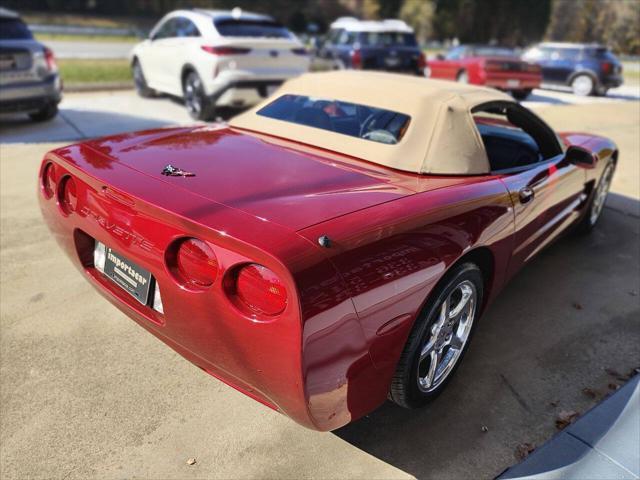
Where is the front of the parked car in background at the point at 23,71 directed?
away from the camera

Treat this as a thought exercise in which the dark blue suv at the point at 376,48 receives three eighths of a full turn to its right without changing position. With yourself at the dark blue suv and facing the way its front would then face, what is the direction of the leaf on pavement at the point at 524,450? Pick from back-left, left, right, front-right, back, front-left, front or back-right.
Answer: right

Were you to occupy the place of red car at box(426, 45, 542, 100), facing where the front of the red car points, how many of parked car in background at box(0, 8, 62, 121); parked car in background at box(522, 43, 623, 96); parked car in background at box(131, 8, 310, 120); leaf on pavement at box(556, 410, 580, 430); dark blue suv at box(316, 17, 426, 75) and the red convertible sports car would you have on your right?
1

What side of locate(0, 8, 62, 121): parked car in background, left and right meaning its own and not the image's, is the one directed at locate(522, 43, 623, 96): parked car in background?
right

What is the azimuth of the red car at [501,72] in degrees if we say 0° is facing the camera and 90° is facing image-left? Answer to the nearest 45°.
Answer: approximately 135°

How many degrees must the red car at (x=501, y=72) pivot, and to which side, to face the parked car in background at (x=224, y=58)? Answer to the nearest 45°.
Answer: approximately 90° to its left

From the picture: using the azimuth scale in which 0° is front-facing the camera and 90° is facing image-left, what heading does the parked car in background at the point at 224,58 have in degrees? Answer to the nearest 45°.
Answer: approximately 135°

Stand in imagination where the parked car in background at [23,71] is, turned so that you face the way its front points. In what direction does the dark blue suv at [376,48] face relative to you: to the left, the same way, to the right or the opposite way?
the same way

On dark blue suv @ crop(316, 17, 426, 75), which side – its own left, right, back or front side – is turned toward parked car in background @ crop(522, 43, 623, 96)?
right

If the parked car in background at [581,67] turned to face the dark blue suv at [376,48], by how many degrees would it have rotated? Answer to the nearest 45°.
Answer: approximately 45° to its left

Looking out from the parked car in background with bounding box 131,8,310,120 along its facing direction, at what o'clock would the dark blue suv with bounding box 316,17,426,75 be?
The dark blue suv is roughly at 3 o'clock from the parked car in background.

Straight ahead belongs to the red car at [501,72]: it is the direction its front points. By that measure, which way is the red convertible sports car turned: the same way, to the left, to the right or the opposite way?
to the right

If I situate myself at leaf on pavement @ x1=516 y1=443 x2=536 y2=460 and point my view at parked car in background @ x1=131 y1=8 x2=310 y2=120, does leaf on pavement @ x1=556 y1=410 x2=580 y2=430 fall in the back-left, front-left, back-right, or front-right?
front-right

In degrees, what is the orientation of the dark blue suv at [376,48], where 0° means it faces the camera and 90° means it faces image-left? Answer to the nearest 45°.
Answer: approximately 135°

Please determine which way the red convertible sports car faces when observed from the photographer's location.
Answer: facing away from the viewer and to the right of the viewer

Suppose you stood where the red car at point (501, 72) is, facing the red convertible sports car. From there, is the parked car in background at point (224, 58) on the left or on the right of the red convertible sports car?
right

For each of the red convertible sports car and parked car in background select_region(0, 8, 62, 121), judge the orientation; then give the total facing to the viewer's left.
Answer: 0
